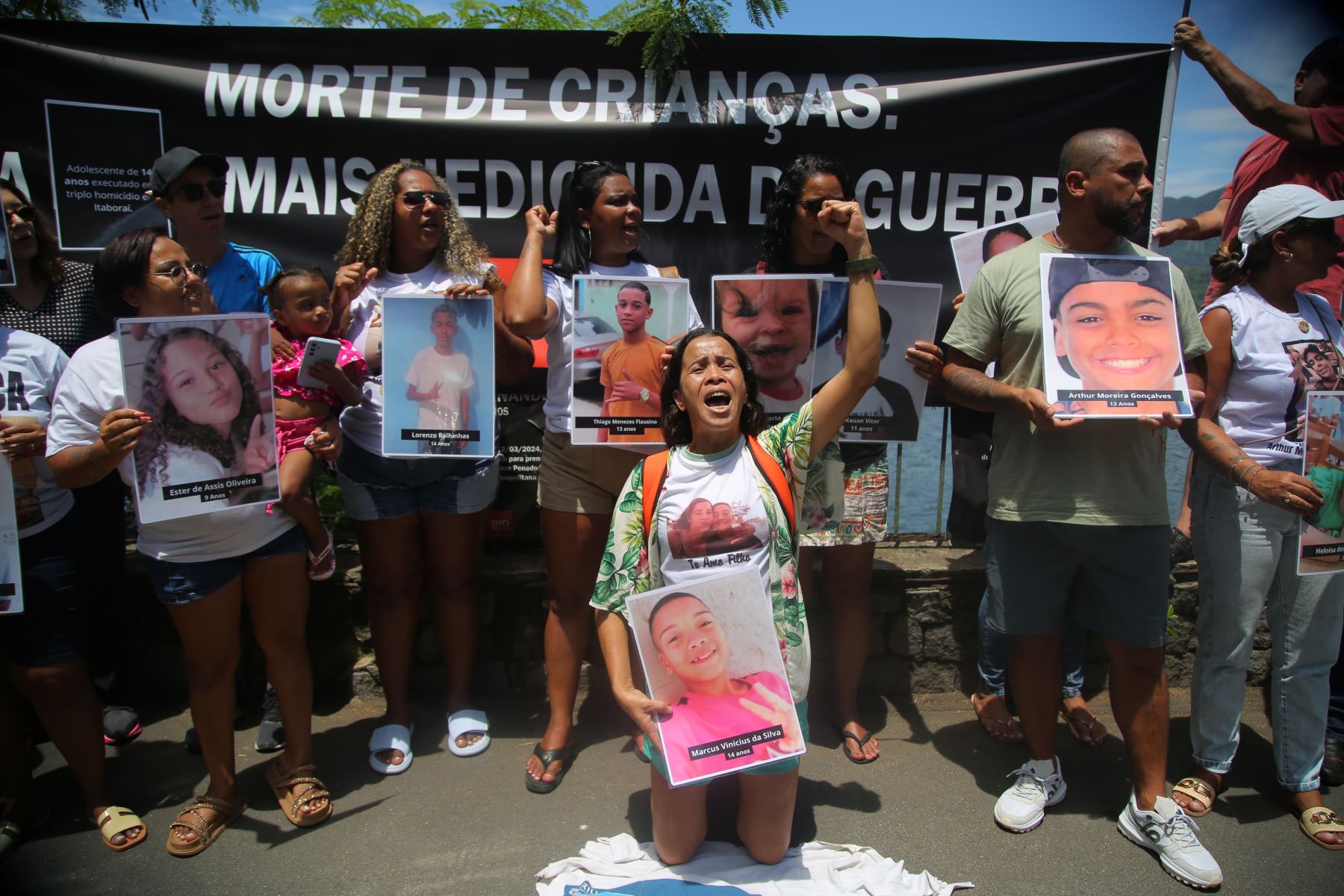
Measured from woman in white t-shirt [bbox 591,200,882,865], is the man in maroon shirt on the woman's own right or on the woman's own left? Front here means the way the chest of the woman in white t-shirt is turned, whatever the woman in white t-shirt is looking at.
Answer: on the woman's own left

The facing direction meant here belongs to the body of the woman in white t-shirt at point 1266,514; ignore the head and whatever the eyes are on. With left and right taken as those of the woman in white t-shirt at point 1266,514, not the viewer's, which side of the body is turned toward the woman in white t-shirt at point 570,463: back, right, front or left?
right

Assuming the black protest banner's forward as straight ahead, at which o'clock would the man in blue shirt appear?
The man in blue shirt is roughly at 2 o'clock from the black protest banner.
